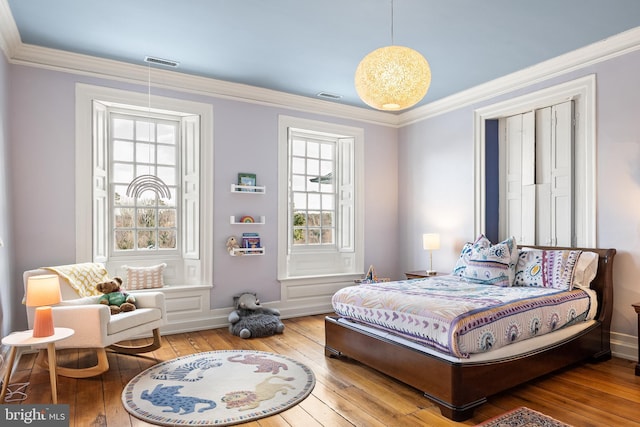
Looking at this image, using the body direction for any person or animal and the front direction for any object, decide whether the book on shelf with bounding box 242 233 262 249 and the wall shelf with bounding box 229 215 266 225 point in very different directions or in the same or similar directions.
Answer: same or similar directions

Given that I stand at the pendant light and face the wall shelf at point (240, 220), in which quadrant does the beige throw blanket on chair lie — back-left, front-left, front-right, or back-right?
front-left

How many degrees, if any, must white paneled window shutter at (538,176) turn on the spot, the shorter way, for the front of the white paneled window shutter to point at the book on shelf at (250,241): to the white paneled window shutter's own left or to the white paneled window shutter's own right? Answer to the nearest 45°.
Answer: approximately 45° to the white paneled window shutter's own right

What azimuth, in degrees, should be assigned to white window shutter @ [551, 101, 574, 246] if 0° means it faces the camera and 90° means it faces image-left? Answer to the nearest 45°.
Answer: approximately 45°

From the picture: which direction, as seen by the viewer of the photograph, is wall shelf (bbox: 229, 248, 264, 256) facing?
facing the viewer

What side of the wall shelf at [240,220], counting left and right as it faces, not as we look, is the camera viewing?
front

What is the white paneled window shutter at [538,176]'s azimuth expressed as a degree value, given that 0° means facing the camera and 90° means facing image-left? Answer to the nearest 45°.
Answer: approximately 45°

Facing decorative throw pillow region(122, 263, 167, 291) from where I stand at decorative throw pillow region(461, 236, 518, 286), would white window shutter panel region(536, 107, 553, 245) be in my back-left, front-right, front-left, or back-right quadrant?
back-right

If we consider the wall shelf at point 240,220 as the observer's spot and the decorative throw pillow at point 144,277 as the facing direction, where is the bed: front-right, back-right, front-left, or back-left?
back-left

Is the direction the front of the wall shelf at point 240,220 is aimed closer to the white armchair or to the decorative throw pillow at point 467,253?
the white armchair

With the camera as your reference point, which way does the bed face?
facing the viewer and to the left of the viewer

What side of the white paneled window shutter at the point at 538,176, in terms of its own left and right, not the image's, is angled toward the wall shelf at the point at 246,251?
front

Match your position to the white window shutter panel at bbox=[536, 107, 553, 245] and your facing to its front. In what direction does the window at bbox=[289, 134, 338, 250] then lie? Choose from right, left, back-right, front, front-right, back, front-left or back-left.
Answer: front-right

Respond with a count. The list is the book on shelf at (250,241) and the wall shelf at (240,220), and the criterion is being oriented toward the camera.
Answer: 2

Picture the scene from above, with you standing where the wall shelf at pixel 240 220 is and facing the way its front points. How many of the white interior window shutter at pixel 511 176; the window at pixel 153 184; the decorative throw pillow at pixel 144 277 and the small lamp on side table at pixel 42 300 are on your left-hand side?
1

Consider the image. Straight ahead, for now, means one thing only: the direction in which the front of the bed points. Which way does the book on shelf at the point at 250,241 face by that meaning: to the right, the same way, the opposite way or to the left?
to the left

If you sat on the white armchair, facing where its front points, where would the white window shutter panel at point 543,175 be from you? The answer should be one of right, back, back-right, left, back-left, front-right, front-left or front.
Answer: front-left
